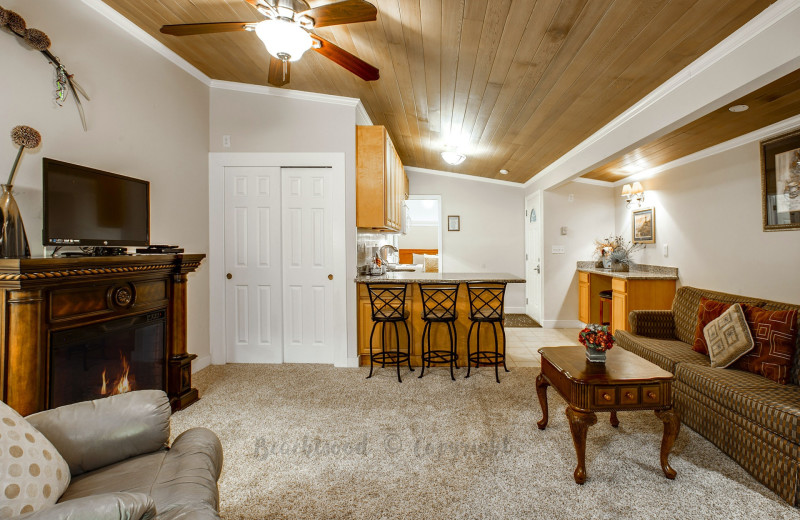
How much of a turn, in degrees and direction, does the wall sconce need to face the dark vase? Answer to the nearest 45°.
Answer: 0° — it already faces it

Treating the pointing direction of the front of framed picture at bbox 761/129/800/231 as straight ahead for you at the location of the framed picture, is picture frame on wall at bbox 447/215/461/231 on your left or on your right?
on your right

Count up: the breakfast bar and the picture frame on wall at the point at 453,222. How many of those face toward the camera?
2

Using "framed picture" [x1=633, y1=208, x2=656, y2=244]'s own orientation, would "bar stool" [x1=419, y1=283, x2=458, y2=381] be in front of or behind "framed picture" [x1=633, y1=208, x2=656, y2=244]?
in front

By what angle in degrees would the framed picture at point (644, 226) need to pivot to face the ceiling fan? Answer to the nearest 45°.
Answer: approximately 45° to its left

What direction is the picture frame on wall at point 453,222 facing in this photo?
toward the camera

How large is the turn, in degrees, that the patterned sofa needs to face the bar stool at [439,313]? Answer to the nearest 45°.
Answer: approximately 45° to its right

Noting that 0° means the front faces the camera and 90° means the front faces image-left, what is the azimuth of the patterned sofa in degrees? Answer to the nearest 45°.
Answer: approximately 45°

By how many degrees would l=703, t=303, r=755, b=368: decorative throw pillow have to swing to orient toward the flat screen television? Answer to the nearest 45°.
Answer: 0° — it already faces it

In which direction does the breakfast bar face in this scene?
toward the camera

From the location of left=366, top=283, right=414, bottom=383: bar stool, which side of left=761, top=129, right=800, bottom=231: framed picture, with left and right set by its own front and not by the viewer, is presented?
front

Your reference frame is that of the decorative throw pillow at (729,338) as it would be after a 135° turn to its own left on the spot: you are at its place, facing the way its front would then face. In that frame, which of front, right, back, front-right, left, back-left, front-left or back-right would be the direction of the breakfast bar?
back

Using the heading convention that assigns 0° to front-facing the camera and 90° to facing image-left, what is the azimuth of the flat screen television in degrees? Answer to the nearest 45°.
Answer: approximately 315°

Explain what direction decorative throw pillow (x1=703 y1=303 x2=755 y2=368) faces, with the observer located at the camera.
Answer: facing the viewer and to the left of the viewer

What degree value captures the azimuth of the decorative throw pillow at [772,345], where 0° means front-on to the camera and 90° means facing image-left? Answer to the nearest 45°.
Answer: approximately 45°

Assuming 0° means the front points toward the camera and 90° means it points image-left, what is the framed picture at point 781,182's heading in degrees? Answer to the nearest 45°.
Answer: approximately 45°

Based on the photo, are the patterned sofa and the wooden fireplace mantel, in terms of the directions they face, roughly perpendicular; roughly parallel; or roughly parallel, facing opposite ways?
roughly parallel, facing opposite ways

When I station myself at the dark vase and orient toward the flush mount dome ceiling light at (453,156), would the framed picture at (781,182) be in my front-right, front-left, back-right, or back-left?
front-right
